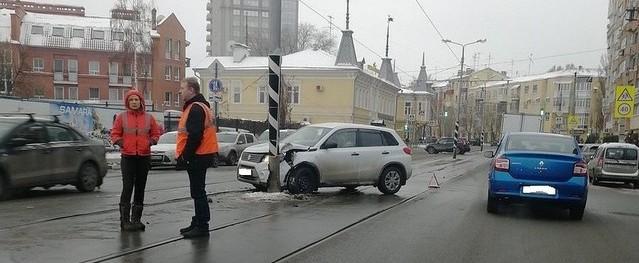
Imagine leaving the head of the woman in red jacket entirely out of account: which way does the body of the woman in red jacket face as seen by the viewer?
toward the camera

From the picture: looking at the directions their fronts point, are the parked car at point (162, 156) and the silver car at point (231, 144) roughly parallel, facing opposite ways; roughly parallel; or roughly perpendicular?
roughly parallel

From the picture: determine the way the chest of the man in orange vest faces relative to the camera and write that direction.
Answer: to the viewer's left

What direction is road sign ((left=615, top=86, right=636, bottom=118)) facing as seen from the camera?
toward the camera

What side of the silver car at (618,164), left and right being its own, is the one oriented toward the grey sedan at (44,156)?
left

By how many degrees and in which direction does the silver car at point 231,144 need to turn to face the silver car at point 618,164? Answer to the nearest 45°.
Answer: approximately 135° to its left

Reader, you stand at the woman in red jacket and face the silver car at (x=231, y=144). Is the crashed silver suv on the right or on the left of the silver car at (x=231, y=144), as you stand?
right

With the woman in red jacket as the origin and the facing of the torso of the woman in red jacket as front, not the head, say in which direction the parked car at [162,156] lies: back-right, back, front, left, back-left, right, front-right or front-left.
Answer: back

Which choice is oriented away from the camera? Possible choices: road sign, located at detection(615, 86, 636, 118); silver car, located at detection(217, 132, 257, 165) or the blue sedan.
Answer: the blue sedan

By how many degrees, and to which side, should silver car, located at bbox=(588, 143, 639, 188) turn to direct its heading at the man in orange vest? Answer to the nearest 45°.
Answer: approximately 135° to its left

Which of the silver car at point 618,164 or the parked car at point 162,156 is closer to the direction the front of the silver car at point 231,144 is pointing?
the parked car

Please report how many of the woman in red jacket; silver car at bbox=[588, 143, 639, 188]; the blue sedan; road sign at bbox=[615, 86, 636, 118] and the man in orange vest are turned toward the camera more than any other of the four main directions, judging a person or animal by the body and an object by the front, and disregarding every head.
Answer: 2

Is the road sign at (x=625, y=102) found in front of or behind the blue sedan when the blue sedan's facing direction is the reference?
in front
